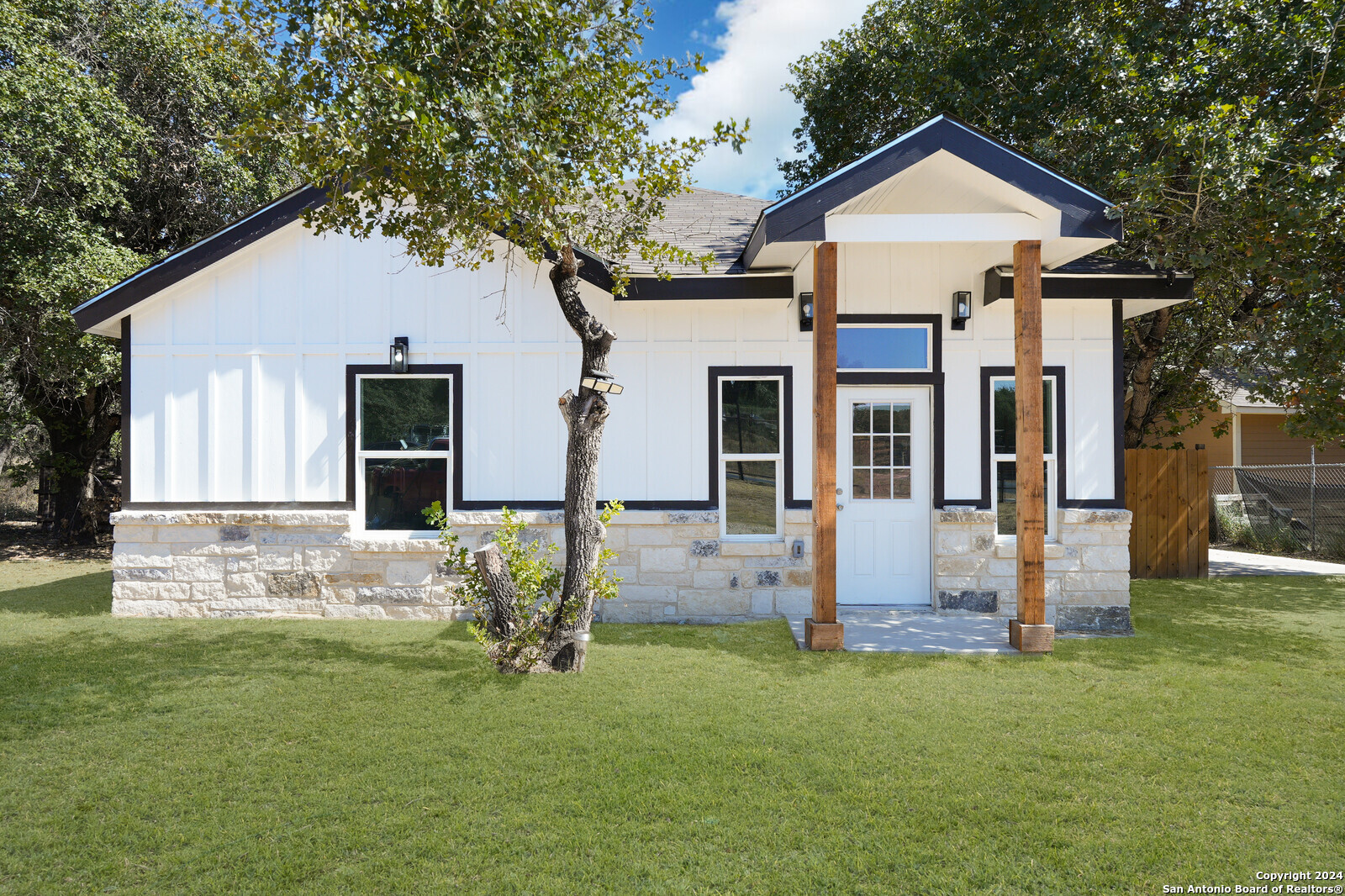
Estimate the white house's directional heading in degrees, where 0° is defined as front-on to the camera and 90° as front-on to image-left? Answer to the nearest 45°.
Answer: approximately 0°

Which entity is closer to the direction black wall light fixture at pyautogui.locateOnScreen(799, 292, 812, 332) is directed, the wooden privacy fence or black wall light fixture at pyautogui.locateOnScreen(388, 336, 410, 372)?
the black wall light fixture

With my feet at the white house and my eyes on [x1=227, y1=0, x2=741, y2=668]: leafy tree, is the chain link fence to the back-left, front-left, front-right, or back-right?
back-left

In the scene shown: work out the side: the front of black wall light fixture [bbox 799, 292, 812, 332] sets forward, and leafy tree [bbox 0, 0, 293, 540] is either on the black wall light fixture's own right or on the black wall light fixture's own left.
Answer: on the black wall light fixture's own right

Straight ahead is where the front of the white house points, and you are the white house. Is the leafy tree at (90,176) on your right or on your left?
on your right

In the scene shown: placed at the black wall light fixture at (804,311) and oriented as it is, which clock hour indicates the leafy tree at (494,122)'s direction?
The leafy tree is roughly at 1 o'clock from the black wall light fixture.

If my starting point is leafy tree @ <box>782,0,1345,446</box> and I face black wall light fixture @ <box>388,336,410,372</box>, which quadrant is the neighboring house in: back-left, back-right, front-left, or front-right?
back-right

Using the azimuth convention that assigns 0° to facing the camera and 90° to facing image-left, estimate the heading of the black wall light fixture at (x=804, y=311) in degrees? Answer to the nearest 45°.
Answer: approximately 0°

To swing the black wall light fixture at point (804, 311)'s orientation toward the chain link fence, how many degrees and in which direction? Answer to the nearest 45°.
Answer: approximately 135° to its left

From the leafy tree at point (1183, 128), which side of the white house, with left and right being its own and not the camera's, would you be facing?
left
